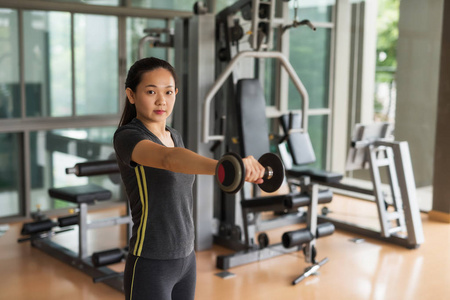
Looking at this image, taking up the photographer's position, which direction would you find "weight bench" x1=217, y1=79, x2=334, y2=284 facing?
facing the viewer and to the right of the viewer

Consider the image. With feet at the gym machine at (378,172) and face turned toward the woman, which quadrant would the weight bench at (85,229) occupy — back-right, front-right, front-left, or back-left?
front-right

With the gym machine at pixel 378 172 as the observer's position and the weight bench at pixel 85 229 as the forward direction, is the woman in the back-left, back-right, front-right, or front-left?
front-left

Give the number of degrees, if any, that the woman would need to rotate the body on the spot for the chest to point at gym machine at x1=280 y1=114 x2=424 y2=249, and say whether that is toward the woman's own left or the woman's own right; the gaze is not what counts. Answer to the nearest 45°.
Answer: approximately 90° to the woman's own left

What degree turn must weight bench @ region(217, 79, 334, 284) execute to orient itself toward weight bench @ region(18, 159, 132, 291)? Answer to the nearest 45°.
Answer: approximately 135° to its right

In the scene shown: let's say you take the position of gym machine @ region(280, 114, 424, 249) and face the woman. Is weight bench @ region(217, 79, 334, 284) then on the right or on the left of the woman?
right

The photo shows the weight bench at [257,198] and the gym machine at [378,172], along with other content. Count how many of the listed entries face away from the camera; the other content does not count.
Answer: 0

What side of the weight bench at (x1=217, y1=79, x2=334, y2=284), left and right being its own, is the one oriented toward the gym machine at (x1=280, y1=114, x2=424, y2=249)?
left
